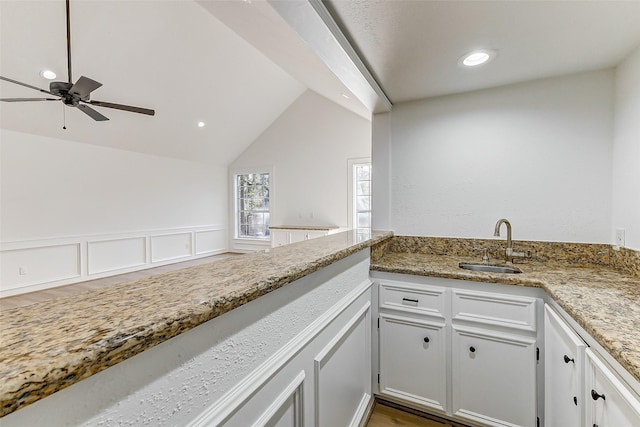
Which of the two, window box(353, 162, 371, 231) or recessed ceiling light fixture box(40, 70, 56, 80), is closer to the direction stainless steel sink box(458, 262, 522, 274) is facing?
the recessed ceiling light fixture

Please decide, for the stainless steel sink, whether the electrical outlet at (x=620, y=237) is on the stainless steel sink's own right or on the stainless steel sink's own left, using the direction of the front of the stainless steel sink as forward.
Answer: on the stainless steel sink's own left

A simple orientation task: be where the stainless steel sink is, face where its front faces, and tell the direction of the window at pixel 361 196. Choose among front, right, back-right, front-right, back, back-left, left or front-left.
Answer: back-right

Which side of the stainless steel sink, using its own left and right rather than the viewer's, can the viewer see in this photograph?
front

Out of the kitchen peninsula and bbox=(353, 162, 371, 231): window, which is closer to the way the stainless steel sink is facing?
the kitchen peninsula

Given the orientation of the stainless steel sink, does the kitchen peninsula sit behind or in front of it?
in front

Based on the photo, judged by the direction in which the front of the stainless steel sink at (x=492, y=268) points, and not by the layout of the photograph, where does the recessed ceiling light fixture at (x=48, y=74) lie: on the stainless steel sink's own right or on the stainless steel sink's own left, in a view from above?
on the stainless steel sink's own right

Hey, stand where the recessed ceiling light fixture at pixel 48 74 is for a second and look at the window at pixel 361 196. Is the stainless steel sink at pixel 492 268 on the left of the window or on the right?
right

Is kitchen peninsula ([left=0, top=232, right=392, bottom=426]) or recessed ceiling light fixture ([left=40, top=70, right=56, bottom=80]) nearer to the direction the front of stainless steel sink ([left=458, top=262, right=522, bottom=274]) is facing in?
the kitchen peninsula

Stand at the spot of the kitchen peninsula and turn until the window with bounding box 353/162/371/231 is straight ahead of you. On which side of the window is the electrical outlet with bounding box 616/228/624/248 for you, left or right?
right
